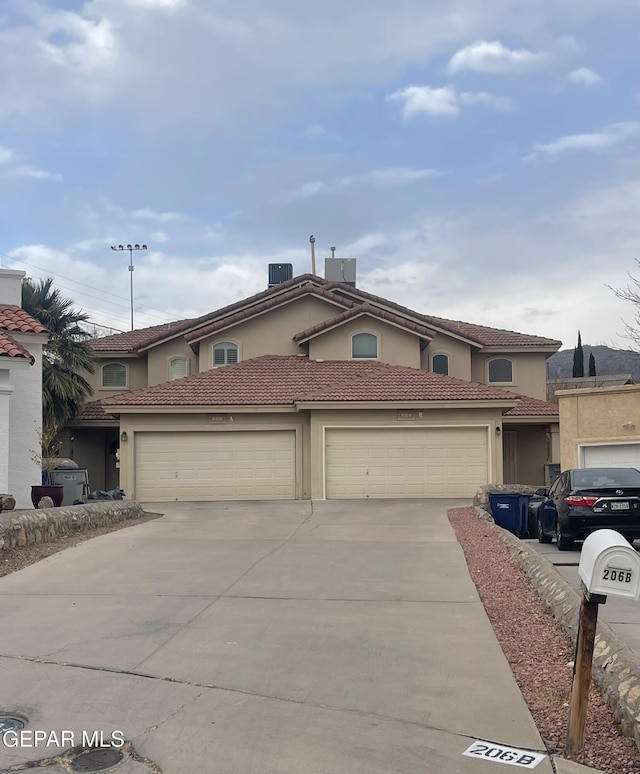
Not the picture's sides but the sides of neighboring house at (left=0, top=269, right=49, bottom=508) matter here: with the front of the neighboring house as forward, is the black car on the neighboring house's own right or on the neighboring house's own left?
on the neighboring house's own left

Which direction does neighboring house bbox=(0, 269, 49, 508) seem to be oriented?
toward the camera

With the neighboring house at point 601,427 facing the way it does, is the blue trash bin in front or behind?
in front

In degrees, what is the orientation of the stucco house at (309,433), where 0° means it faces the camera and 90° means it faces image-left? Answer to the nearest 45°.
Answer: approximately 0°

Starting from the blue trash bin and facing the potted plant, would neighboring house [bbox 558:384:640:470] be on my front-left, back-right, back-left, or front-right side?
back-right

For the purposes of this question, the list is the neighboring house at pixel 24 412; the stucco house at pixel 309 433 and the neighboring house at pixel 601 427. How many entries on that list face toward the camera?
3

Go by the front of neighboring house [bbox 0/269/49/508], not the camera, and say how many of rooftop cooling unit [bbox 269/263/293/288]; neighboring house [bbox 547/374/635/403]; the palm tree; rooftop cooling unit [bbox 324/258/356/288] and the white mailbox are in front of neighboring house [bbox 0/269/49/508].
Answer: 1

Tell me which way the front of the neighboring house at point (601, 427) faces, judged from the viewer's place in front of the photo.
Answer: facing the viewer

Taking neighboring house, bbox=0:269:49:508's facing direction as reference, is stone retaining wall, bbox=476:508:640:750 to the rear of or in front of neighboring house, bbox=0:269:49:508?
in front

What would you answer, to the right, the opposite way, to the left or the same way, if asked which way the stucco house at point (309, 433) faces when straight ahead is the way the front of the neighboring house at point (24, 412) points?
the same way

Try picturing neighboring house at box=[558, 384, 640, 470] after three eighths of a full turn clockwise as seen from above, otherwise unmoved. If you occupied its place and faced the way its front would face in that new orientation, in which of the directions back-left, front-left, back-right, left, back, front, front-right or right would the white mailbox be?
back-left

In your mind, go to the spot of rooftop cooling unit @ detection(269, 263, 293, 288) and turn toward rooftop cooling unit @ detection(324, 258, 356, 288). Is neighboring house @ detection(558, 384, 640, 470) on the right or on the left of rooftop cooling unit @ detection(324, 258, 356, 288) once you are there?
right

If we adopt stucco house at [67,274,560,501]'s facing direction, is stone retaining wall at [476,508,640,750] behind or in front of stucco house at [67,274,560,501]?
in front

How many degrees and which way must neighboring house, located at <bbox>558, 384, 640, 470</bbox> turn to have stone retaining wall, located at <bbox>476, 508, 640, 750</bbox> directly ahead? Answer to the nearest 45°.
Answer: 0° — it already faces it

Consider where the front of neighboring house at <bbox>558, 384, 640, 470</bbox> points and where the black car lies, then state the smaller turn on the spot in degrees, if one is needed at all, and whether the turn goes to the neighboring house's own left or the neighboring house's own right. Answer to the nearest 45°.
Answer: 0° — it already faces it

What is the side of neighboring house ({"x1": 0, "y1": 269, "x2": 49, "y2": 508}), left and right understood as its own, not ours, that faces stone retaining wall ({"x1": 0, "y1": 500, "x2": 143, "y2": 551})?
front

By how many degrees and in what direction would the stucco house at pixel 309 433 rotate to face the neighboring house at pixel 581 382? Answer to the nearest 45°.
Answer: approximately 135° to its left

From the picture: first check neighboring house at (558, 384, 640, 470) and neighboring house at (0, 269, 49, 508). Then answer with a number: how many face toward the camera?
2
